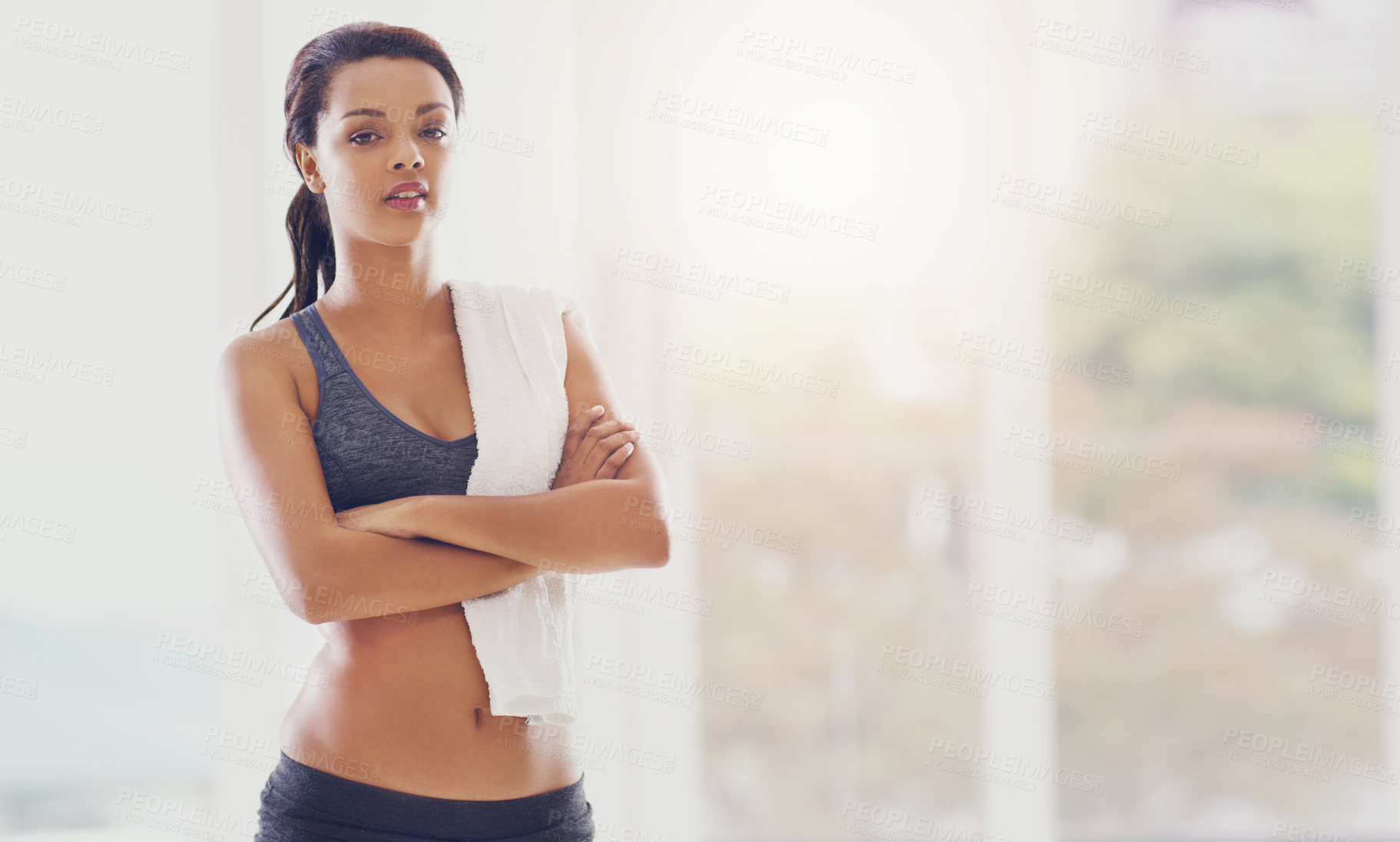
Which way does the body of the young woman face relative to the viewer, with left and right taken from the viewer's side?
facing the viewer and to the right of the viewer
